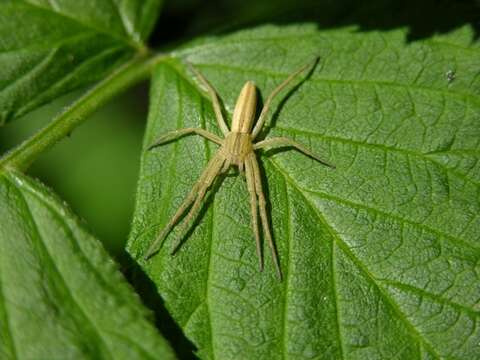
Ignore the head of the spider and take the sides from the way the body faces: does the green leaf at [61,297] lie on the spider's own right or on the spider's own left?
on the spider's own right

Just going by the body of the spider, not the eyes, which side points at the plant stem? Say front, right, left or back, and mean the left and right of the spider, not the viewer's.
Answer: right

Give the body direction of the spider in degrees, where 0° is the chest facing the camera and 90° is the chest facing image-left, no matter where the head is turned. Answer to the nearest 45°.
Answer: approximately 0°
